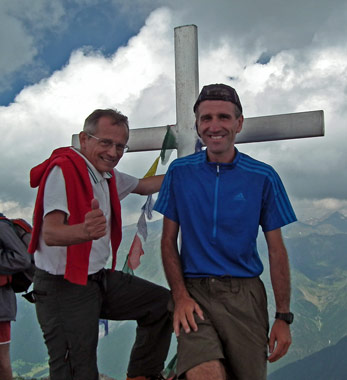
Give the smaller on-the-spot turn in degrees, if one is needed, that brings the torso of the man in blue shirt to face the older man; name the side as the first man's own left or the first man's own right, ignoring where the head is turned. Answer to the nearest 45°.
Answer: approximately 90° to the first man's own right

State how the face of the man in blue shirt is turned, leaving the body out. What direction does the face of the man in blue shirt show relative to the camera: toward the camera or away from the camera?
toward the camera

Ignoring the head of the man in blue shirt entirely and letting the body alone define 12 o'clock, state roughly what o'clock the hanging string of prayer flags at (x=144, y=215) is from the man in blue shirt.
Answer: The hanging string of prayer flags is roughly at 5 o'clock from the man in blue shirt.

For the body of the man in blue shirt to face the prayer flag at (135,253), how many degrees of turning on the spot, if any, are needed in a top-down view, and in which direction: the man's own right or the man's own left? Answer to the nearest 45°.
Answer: approximately 135° to the man's own right

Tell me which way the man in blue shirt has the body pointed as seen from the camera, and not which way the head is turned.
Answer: toward the camera

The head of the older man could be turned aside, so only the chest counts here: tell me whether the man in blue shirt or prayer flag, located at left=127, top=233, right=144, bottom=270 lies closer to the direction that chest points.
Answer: the man in blue shirt

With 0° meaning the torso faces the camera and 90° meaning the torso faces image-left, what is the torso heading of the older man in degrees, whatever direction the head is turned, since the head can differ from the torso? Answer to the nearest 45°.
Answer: approximately 315°

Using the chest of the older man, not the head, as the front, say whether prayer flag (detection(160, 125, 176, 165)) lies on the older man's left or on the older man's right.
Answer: on the older man's left

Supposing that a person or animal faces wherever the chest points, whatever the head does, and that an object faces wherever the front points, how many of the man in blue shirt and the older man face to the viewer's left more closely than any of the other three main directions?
0

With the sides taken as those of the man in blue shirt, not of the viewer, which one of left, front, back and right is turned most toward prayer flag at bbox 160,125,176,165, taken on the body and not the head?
back
